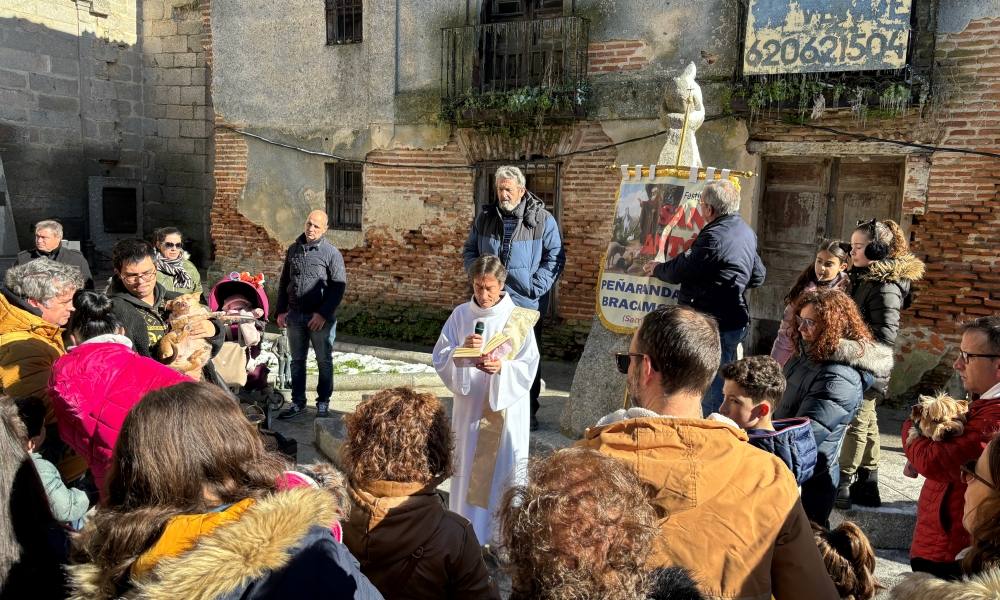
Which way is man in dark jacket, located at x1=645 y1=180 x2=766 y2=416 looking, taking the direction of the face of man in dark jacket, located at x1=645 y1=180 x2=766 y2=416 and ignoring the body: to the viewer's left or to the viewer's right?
to the viewer's left

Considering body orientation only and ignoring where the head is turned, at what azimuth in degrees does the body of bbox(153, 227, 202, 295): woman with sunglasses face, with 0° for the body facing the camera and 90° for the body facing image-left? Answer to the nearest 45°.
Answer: approximately 315°

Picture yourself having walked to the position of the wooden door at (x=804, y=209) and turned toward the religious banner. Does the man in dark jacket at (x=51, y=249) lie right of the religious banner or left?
right

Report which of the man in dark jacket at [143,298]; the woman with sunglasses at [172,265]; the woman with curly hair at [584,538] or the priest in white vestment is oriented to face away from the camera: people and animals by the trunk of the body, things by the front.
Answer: the woman with curly hair

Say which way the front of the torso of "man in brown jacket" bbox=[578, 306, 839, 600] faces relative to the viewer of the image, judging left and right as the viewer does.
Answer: facing away from the viewer and to the left of the viewer

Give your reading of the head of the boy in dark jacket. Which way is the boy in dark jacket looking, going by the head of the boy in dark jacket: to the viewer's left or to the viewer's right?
to the viewer's left

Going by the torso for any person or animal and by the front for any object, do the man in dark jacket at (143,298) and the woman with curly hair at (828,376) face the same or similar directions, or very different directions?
very different directions

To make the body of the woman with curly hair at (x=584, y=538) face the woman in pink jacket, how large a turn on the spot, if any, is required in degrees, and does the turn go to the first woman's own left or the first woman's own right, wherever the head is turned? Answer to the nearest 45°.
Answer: approximately 45° to the first woman's own left

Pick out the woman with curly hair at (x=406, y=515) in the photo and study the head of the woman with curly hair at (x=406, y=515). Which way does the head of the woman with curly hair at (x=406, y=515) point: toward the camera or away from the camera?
away from the camera

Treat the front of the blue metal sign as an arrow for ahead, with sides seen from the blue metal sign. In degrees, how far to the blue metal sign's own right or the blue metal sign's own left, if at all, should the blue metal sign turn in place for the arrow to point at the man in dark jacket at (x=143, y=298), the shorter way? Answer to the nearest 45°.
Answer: approximately 45° to the blue metal sign's own right

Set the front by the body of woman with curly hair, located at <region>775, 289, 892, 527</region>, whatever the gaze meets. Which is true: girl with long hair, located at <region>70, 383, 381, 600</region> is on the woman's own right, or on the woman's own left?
on the woman's own left
